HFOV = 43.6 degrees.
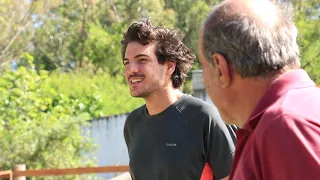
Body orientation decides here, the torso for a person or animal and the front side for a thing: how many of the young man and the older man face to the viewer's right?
0

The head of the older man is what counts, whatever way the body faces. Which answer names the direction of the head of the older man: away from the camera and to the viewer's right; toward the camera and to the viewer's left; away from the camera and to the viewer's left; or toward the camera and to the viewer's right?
away from the camera and to the viewer's left

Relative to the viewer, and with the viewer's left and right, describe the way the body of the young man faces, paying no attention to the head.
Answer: facing the viewer and to the left of the viewer

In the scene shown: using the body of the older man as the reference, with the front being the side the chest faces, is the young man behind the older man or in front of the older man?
in front

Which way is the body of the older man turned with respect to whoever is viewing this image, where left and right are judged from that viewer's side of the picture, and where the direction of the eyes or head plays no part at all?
facing away from the viewer and to the left of the viewer

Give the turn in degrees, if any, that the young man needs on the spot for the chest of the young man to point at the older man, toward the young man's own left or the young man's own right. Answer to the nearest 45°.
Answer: approximately 45° to the young man's own left
